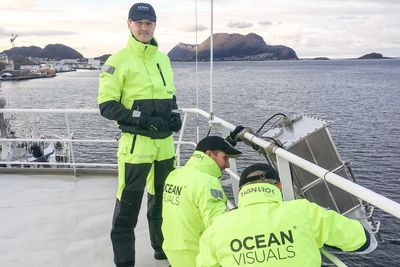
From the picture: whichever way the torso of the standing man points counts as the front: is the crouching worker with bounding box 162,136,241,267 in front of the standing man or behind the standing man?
in front

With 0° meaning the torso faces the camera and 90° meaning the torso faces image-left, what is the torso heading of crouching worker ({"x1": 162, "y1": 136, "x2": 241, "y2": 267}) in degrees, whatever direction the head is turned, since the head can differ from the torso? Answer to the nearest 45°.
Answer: approximately 225°

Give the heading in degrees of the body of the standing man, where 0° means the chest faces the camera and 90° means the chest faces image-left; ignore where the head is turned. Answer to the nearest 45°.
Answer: approximately 315°

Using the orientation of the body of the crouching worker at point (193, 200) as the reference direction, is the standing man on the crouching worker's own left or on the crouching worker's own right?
on the crouching worker's own left

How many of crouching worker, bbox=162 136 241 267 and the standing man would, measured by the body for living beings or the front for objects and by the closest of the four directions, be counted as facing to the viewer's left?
0

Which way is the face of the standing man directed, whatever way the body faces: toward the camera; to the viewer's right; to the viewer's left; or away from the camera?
toward the camera
